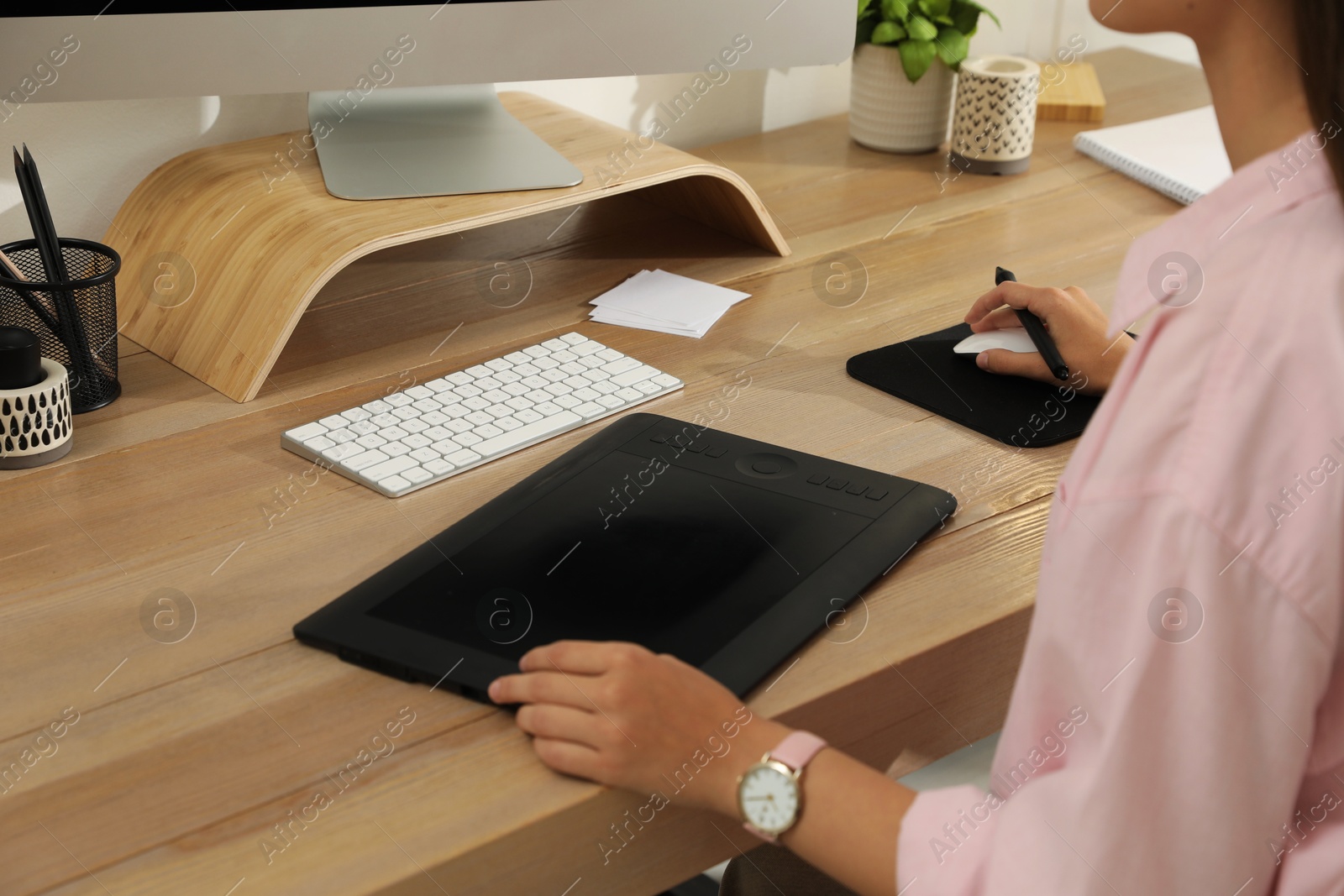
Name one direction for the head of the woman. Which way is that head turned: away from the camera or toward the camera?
away from the camera

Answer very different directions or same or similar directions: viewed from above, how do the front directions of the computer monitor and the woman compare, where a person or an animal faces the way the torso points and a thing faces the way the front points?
very different directions

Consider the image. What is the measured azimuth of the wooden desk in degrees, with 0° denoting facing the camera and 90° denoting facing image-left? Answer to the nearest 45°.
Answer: approximately 315°

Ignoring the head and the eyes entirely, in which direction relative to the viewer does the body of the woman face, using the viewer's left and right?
facing to the left of the viewer

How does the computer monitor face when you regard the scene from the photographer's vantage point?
facing the viewer and to the right of the viewer

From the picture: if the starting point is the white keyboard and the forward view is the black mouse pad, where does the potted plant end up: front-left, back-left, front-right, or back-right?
front-left

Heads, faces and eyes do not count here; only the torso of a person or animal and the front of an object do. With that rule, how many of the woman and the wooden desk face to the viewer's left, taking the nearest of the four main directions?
1

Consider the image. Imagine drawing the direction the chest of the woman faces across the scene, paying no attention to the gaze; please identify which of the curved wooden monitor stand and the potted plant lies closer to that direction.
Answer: the curved wooden monitor stand

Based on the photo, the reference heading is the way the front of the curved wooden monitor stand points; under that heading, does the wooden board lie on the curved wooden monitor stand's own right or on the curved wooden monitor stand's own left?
on the curved wooden monitor stand's own left
